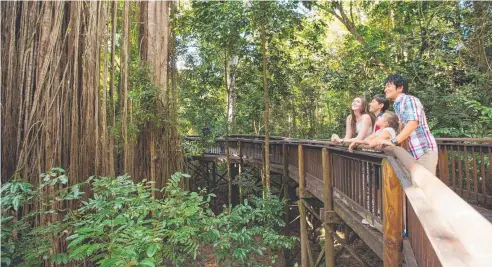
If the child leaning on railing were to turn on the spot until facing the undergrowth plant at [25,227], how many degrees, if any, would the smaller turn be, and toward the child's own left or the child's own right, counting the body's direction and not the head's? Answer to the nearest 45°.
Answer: approximately 45° to the child's own left

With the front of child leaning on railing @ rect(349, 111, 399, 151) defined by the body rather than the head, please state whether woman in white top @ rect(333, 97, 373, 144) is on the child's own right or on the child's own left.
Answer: on the child's own right

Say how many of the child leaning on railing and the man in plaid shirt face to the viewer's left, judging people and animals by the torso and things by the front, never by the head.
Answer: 2

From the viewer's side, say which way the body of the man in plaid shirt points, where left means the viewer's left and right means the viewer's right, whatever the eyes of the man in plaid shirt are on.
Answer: facing to the left of the viewer

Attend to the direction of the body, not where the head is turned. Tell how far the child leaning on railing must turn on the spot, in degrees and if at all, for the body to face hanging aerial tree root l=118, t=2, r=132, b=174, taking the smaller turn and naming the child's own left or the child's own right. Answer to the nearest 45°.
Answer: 0° — they already face it

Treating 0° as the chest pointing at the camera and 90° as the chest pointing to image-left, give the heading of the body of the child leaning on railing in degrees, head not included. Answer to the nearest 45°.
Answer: approximately 90°

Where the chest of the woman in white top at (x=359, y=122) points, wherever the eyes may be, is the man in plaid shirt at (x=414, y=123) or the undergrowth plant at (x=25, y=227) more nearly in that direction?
the undergrowth plant
